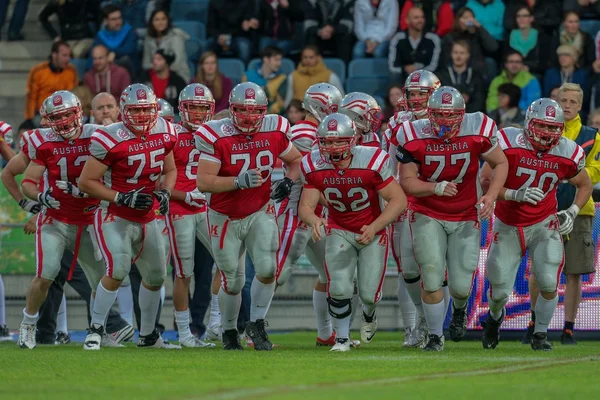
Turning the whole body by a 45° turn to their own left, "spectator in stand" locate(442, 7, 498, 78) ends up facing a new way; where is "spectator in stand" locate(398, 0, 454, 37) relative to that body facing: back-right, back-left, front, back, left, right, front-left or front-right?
back

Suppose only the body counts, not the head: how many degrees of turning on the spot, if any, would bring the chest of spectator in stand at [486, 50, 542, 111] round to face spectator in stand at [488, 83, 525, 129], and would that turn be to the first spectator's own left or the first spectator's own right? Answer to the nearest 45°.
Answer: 0° — they already face them

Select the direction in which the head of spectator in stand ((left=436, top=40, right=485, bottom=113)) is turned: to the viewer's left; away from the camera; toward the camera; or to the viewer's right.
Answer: toward the camera

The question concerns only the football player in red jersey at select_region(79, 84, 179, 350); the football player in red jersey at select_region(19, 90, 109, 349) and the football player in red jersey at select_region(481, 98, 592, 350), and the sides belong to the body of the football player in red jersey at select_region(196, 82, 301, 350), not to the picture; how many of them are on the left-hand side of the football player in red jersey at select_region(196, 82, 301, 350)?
1

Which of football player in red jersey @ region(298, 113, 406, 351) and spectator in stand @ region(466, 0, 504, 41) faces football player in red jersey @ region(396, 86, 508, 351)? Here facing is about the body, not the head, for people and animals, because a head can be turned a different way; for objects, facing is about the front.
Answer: the spectator in stand

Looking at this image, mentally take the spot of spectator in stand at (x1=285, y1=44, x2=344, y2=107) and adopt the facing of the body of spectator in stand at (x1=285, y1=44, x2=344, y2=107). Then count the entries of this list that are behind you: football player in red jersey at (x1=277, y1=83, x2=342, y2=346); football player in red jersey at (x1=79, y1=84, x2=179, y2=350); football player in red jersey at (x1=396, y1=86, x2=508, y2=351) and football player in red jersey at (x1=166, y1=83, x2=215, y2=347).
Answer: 0

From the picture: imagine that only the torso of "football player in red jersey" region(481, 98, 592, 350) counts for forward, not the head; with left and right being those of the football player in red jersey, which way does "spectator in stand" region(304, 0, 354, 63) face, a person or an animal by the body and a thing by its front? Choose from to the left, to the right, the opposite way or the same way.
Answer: the same way

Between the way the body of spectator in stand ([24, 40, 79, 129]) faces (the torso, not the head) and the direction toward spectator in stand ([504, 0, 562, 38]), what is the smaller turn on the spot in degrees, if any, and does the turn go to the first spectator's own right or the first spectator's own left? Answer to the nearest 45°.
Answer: approximately 45° to the first spectator's own left

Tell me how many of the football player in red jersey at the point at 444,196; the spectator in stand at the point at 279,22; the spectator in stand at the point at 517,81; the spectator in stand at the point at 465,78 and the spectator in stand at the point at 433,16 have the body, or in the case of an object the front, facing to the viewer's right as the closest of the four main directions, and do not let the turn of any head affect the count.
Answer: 0

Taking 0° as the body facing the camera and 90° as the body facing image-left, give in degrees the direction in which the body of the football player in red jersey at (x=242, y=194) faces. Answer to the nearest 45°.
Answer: approximately 0°

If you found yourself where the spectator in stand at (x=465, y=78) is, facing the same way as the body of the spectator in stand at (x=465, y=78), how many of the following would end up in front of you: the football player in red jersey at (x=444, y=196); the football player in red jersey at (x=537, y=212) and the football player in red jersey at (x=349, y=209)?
3

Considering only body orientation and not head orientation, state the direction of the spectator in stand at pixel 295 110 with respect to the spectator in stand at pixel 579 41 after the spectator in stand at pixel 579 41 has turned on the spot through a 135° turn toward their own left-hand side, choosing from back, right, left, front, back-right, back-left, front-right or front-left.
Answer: back

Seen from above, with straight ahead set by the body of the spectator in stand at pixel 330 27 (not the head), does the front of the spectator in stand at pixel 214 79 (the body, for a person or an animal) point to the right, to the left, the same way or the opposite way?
the same way

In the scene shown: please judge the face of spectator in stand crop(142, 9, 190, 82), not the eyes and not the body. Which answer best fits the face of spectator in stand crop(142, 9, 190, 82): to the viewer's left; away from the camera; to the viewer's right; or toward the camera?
toward the camera

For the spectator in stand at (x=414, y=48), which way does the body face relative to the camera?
toward the camera

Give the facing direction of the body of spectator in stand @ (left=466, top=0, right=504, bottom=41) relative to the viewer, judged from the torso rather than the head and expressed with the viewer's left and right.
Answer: facing the viewer

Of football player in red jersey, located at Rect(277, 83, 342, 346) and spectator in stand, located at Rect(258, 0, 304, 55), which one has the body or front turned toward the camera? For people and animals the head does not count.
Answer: the spectator in stand

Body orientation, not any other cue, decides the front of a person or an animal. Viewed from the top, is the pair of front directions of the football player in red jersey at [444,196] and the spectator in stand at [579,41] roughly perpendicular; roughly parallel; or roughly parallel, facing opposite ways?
roughly parallel
